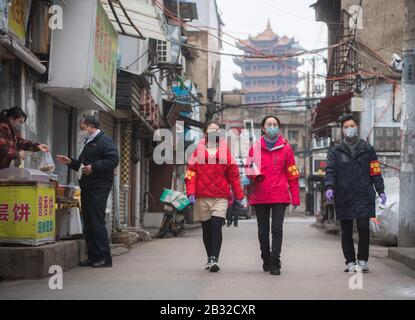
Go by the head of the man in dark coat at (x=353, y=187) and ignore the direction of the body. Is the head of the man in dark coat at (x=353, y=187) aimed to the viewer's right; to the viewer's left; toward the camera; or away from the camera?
toward the camera

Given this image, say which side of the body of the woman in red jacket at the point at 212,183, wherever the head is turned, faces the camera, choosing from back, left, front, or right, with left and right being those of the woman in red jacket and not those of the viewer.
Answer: front

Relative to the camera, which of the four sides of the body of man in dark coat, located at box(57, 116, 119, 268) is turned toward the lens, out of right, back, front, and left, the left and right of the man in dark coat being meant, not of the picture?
left

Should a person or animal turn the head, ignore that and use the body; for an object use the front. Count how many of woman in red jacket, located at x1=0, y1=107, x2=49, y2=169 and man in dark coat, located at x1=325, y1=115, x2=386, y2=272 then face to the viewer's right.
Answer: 1

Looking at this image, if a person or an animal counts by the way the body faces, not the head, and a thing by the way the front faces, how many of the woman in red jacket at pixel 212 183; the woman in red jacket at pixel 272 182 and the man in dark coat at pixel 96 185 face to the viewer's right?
0

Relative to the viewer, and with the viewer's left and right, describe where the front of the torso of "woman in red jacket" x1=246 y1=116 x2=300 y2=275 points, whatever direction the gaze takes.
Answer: facing the viewer

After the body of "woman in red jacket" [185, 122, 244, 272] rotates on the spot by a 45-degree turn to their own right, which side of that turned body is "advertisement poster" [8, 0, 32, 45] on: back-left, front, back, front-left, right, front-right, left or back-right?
front-right

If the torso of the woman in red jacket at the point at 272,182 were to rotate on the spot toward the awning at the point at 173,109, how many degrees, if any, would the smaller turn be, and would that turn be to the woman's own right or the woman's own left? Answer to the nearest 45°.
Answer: approximately 180°

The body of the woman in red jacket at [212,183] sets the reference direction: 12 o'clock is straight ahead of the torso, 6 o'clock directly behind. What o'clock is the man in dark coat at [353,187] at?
The man in dark coat is roughly at 9 o'clock from the woman in red jacket.

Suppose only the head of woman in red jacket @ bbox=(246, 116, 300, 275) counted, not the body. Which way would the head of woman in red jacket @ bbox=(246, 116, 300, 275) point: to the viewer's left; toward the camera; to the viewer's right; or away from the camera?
toward the camera

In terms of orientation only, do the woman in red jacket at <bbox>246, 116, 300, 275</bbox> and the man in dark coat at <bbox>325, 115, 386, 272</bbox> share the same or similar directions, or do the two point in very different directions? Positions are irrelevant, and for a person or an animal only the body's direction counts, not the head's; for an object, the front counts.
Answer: same or similar directions

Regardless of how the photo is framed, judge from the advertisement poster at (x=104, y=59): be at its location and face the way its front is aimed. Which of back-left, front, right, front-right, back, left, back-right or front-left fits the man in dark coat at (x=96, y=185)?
front-right

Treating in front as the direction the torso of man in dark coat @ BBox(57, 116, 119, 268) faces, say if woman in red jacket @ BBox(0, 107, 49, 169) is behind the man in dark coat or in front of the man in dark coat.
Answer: in front

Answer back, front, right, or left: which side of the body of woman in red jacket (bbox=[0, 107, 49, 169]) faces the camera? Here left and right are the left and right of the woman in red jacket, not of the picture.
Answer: right
